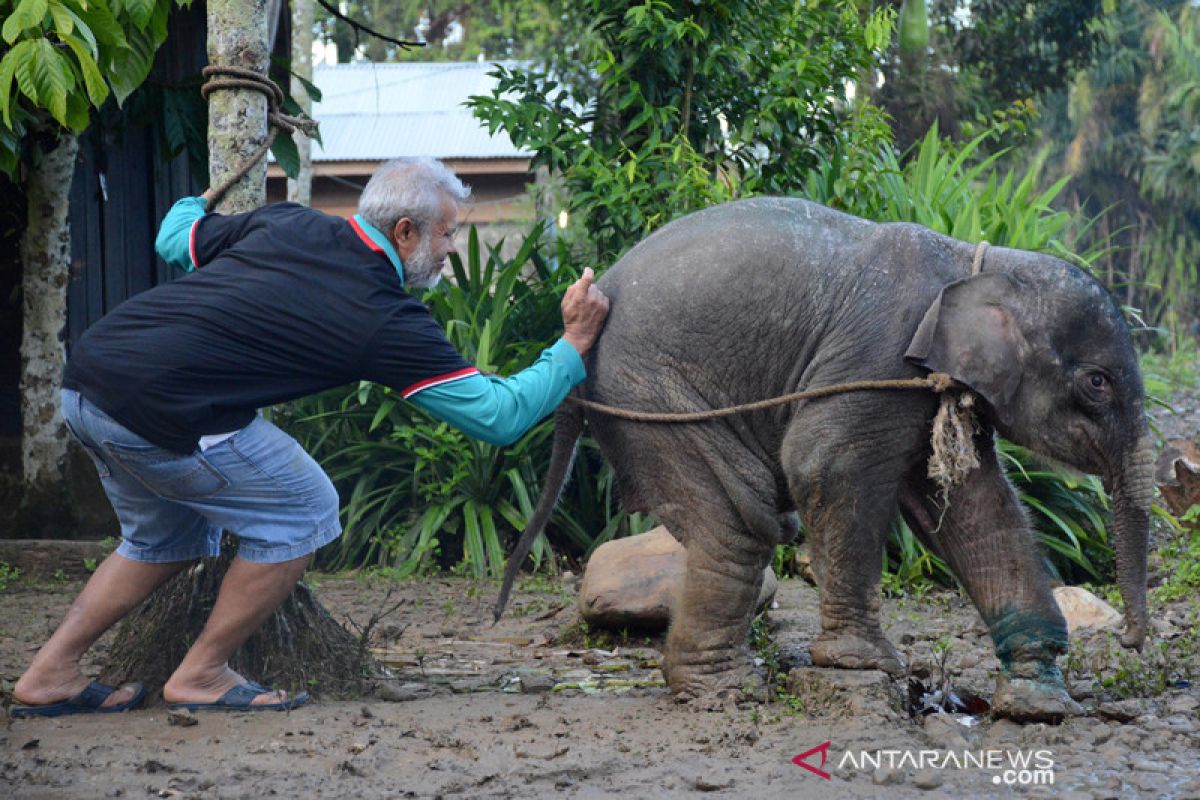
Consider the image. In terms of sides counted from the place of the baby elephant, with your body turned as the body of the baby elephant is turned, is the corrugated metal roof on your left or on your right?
on your left

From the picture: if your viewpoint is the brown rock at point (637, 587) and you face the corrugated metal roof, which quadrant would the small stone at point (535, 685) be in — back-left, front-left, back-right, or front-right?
back-left

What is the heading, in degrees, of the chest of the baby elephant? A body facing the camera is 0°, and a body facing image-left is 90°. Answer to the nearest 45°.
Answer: approximately 270°

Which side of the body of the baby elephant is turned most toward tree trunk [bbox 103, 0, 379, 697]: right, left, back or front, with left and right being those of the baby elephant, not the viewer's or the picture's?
back

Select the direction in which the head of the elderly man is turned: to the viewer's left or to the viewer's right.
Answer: to the viewer's right

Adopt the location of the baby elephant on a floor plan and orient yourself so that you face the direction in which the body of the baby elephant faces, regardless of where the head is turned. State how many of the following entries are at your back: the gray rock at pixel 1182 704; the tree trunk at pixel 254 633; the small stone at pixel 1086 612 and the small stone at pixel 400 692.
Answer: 2

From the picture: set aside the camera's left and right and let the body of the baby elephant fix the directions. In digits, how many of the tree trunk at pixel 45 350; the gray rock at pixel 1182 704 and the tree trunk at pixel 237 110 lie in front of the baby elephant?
1

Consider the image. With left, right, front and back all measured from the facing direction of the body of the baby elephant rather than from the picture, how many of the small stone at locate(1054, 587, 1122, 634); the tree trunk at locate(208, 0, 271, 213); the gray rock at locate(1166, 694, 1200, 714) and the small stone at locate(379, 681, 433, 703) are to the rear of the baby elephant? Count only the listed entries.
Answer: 2

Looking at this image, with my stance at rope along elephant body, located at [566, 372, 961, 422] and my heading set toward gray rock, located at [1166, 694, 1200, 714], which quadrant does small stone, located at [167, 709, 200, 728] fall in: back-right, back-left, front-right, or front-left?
back-right

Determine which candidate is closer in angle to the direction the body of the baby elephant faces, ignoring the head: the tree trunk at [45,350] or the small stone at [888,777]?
the small stone

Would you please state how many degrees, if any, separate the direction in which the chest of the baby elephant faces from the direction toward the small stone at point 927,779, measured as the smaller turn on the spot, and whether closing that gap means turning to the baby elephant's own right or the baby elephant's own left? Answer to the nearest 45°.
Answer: approximately 90° to the baby elephant's own right

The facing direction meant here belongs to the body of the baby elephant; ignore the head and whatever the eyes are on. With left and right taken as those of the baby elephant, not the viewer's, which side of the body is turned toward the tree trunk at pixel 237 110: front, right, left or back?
back

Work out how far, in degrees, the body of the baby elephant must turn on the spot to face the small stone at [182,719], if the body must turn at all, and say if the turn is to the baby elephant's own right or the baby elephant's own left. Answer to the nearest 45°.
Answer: approximately 135° to the baby elephant's own right

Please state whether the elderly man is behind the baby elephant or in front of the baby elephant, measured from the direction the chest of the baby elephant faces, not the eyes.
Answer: behind
